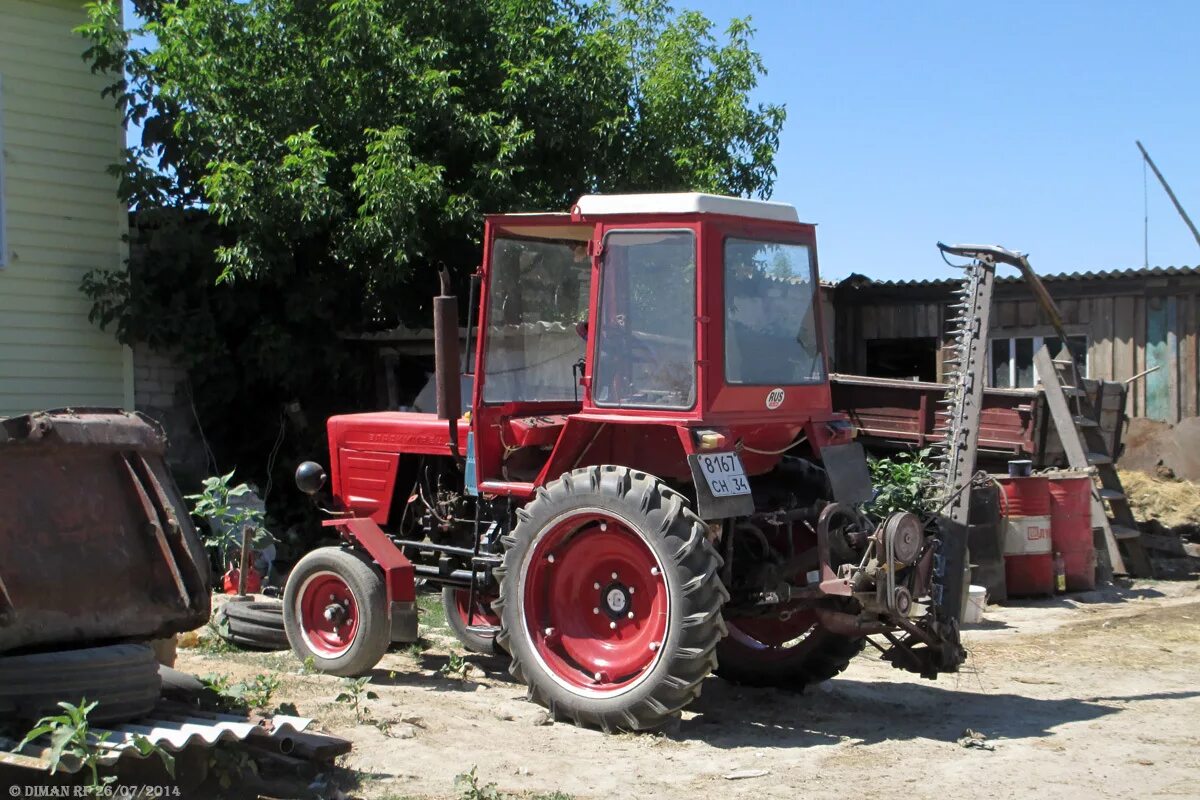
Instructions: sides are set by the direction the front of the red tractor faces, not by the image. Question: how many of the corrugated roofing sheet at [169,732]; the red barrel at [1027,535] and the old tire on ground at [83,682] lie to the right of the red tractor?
1

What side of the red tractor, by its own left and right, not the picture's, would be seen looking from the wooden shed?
right

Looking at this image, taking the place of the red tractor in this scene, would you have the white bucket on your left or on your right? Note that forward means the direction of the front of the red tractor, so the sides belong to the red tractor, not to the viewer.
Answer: on your right

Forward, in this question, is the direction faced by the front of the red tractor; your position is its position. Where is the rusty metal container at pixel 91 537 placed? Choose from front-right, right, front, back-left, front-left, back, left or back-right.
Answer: left

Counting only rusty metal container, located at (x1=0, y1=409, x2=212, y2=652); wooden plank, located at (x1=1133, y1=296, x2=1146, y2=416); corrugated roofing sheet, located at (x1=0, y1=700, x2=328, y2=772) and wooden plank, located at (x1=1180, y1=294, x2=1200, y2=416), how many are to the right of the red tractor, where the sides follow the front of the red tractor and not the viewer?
2

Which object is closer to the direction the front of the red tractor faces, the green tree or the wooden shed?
the green tree

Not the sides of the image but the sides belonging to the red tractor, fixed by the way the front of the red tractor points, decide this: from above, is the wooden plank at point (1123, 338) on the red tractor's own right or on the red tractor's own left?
on the red tractor's own right

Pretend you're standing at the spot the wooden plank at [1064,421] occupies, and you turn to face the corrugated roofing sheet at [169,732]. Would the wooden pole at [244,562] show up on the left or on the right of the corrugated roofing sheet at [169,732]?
right

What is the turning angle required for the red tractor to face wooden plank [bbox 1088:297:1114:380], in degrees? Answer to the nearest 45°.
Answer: approximately 90° to its right

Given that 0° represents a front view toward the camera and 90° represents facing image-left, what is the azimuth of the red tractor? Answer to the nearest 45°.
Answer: approximately 135°

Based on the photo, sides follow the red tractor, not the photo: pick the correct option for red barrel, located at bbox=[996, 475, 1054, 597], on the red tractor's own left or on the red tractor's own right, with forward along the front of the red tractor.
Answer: on the red tractor's own right

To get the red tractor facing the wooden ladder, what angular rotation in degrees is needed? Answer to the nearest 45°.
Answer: approximately 90° to its right

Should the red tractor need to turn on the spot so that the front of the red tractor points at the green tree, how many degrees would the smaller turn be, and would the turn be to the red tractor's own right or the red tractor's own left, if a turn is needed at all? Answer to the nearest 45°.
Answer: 0° — it already faces it

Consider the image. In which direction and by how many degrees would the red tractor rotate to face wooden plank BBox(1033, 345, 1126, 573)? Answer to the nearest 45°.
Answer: approximately 90° to its right

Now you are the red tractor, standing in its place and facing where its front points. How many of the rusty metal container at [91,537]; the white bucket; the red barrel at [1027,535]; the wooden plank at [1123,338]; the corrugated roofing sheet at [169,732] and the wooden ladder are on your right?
4

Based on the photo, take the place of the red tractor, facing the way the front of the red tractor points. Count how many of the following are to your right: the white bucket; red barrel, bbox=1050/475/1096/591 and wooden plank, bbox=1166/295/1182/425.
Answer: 3
